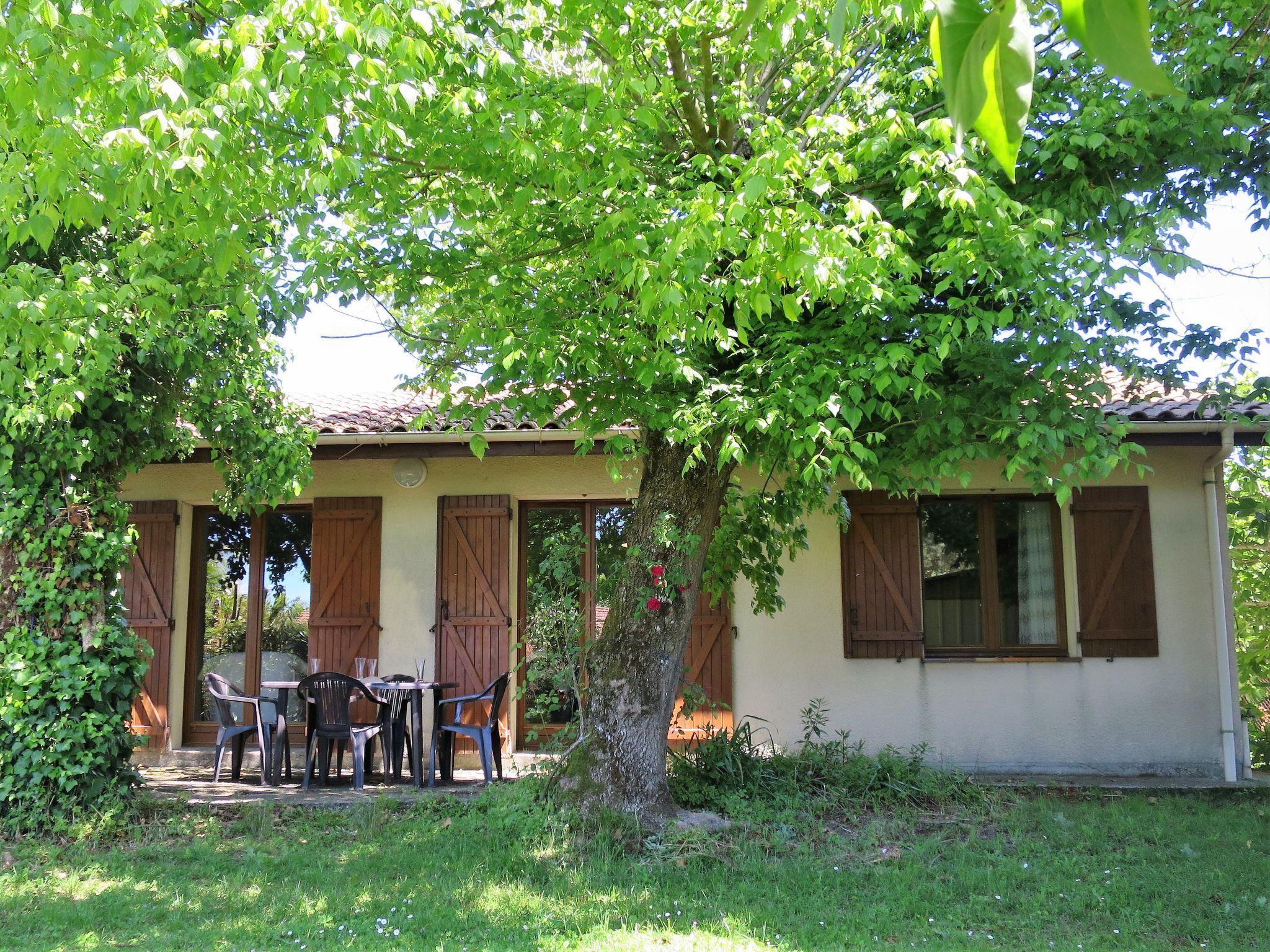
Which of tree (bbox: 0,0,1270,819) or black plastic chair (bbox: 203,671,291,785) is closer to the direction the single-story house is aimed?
the tree

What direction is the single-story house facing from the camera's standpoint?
toward the camera

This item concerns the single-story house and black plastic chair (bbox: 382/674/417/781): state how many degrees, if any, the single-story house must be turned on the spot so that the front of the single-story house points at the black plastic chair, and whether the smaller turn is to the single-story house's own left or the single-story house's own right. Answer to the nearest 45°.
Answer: approximately 90° to the single-story house's own right

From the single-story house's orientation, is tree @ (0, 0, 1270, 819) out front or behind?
out front

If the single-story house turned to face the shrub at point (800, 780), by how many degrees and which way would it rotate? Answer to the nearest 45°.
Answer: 0° — it already faces it

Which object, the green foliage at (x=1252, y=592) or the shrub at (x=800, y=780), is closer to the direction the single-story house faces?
the shrub

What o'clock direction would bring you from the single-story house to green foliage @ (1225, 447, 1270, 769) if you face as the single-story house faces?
The green foliage is roughly at 8 o'clock from the single-story house.
